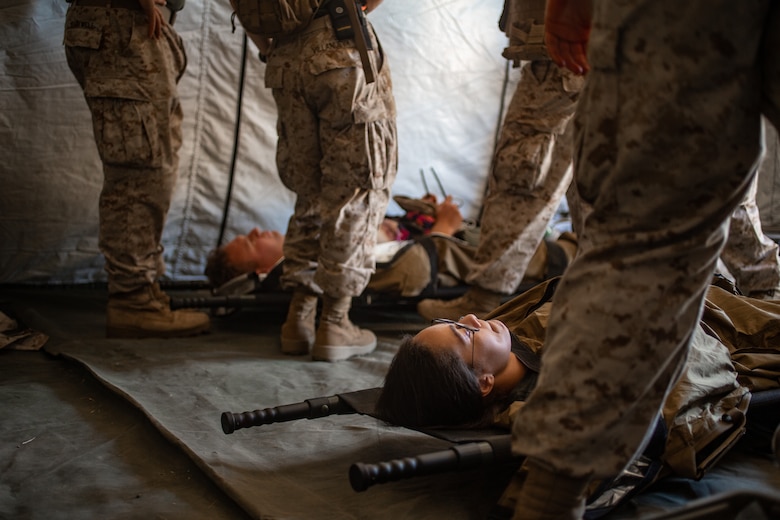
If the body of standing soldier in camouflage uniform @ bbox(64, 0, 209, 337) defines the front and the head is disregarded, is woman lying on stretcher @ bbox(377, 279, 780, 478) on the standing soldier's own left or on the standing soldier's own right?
on the standing soldier's own right

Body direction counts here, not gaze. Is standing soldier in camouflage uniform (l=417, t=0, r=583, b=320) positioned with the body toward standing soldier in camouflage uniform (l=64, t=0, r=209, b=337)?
yes

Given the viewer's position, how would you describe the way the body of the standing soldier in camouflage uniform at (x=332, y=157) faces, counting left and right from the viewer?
facing away from the viewer and to the right of the viewer

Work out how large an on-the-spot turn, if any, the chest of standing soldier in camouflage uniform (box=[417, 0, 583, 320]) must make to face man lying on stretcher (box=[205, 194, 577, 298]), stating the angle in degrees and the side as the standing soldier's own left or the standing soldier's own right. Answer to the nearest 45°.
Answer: approximately 45° to the standing soldier's own right

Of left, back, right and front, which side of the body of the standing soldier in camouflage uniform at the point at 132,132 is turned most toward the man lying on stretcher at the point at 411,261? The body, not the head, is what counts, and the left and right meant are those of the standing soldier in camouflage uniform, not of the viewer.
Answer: front

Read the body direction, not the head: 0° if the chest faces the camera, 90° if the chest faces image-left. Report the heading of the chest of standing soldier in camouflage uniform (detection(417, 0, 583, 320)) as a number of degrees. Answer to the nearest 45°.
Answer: approximately 90°

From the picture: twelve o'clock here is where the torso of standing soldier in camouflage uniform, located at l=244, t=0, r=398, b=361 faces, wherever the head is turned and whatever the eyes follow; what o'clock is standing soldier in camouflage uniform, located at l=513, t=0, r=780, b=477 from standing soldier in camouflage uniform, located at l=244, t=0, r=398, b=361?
standing soldier in camouflage uniform, located at l=513, t=0, r=780, b=477 is roughly at 4 o'clock from standing soldier in camouflage uniform, located at l=244, t=0, r=398, b=361.

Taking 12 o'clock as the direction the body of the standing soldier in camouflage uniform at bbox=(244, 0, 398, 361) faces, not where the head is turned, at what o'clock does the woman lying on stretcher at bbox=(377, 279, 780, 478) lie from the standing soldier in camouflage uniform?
The woman lying on stretcher is roughly at 4 o'clock from the standing soldier in camouflage uniform.

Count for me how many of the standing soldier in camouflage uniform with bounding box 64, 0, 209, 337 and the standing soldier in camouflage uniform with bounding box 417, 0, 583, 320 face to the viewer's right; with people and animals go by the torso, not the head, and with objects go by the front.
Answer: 1

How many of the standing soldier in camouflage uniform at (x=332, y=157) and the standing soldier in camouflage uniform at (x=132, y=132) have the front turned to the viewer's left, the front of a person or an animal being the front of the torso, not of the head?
0

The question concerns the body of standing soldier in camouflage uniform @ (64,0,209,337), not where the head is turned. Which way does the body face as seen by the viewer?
to the viewer's right
